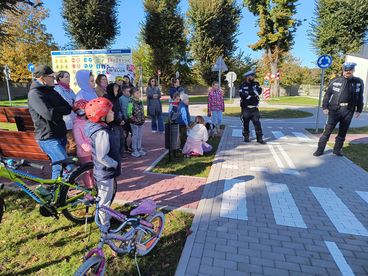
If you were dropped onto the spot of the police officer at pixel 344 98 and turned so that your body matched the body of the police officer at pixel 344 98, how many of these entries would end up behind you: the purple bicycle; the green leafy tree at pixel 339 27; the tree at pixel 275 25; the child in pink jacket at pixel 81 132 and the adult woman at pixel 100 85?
2

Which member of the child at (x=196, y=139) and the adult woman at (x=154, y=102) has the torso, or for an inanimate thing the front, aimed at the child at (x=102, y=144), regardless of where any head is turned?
the adult woman

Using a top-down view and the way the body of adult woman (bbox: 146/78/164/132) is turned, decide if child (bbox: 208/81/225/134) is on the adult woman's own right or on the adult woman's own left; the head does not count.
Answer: on the adult woman's own left

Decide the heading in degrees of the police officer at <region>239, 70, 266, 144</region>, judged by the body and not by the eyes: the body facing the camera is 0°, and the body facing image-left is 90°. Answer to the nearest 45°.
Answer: approximately 0°

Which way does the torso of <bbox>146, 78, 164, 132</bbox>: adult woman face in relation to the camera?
toward the camera

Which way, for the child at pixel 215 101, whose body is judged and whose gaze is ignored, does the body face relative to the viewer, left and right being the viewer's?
facing the viewer

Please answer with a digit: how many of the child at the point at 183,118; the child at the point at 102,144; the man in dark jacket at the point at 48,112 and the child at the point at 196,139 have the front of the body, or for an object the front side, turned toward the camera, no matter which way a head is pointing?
0

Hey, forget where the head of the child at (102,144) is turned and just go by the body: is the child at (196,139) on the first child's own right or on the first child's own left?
on the first child's own left

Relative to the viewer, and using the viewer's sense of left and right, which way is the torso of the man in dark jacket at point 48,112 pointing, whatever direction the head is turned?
facing to the right of the viewer

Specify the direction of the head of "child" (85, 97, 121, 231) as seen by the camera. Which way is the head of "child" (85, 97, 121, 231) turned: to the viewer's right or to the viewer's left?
to the viewer's right

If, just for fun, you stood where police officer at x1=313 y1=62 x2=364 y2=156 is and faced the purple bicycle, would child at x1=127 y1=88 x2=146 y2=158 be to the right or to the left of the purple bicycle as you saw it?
right

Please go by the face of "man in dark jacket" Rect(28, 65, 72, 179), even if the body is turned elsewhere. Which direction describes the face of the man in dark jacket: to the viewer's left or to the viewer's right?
to the viewer's right
